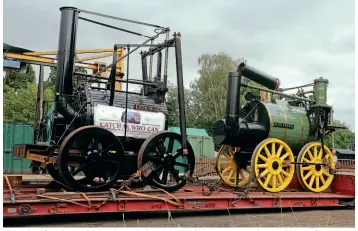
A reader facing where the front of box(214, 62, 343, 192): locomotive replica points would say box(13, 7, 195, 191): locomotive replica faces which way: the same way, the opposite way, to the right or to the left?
the same way

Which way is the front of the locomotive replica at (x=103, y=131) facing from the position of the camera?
facing the viewer and to the left of the viewer

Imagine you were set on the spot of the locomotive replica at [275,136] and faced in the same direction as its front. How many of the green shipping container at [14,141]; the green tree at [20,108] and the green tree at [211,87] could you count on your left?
0

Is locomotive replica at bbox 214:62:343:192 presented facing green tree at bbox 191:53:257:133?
no

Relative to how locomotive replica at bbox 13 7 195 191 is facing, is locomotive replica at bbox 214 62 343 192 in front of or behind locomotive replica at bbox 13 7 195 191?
behind

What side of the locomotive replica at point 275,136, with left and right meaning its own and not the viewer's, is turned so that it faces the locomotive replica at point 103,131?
front

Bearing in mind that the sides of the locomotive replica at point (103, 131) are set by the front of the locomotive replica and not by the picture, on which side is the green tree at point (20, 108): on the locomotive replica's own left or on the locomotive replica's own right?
on the locomotive replica's own right

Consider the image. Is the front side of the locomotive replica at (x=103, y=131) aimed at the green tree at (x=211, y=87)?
no

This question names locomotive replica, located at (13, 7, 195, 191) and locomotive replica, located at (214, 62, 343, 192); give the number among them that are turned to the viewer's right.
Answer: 0
